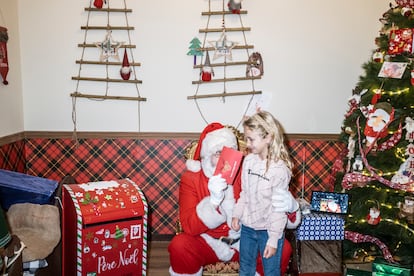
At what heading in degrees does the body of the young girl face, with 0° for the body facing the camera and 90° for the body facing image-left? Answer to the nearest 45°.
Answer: approximately 45°

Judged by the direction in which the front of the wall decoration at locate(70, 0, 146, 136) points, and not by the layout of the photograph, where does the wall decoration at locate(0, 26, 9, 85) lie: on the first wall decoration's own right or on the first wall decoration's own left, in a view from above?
on the first wall decoration's own right

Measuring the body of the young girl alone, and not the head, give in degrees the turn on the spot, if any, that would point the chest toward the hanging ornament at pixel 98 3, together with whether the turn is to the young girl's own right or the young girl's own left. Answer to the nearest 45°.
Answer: approximately 90° to the young girl's own right

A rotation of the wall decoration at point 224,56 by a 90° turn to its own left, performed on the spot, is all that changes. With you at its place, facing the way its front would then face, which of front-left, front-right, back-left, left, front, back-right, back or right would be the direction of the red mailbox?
back-right

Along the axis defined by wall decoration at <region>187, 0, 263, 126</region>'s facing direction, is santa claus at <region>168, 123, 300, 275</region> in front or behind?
in front

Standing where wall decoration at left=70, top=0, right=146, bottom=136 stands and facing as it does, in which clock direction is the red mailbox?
The red mailbox is roughly at 12 o'clock from the wall decoration.

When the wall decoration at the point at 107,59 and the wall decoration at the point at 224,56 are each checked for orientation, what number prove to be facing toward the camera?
2

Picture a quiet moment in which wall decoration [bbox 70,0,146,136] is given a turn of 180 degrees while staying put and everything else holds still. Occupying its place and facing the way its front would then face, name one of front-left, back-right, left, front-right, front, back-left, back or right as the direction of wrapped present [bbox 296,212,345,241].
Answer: back-right

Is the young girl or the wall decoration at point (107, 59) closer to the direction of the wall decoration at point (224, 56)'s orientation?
the young girl

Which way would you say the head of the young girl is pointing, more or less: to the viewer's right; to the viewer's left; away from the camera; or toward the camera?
to the viewer's left

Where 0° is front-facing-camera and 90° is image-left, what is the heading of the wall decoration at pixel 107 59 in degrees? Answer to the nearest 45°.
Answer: approximately 0°
